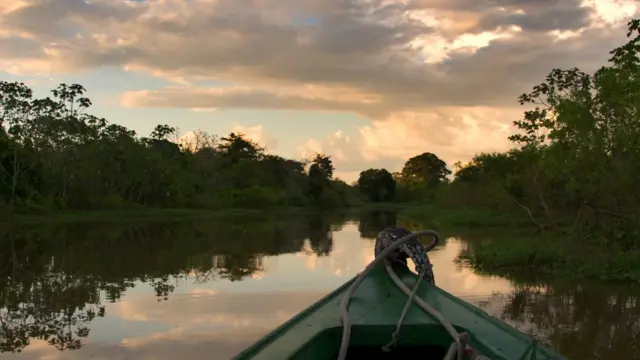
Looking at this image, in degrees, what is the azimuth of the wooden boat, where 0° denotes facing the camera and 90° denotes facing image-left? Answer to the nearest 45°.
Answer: approximately 180°
